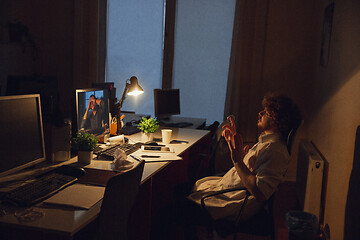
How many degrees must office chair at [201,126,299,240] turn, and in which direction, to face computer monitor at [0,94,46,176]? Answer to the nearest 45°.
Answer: approximately 45° to its left

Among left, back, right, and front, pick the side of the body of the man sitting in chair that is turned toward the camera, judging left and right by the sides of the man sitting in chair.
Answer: left

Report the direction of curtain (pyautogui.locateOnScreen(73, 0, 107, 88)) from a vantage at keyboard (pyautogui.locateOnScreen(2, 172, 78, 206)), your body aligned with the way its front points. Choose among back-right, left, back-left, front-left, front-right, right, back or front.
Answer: back-left

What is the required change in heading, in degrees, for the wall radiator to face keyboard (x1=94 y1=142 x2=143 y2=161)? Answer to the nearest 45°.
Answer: approximately 45° to its left

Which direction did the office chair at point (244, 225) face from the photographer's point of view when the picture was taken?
facing to the left of the viewer

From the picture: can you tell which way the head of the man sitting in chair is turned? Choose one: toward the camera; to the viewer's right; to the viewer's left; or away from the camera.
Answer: to the viewer's left

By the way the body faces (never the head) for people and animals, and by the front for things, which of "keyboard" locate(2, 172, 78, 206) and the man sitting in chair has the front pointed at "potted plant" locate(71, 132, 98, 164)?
the man sitting in chair

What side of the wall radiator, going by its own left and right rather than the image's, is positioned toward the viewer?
left

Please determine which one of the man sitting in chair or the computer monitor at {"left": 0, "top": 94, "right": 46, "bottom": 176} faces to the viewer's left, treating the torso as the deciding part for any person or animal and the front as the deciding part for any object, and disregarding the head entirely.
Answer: the man sitting in chair

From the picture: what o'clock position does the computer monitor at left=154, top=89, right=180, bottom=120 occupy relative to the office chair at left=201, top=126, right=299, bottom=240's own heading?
The computer monitor is roughly at 2 o'clock from the office chair.

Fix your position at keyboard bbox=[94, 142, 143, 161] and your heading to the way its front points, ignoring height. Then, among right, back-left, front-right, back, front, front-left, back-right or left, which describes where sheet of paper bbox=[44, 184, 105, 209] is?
front-right

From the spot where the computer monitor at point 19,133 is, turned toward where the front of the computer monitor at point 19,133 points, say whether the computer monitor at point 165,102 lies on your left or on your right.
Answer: on your left
